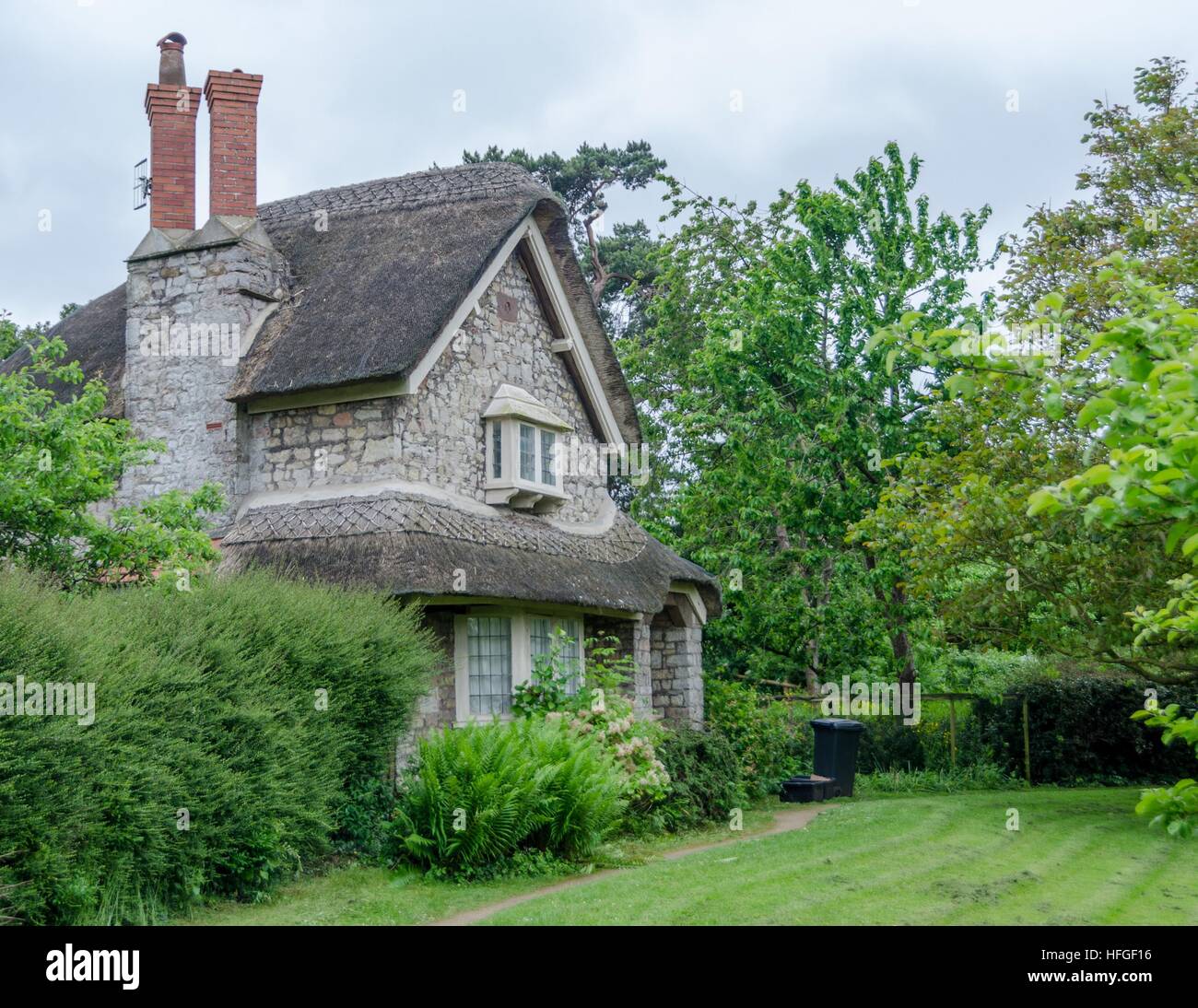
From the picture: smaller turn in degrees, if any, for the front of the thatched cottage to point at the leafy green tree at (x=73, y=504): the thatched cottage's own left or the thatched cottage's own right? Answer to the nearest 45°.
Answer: approximately 90° to the thatched cottage's own right

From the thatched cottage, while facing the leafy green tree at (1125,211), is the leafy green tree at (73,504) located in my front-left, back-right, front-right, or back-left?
back-right

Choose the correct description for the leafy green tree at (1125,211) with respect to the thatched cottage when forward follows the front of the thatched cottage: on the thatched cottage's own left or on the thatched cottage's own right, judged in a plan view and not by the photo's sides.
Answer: on the thatched cottage's own left

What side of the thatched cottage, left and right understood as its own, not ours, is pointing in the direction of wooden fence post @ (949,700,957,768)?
left

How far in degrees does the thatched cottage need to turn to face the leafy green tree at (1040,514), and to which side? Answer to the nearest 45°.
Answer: approximately 45° to its left

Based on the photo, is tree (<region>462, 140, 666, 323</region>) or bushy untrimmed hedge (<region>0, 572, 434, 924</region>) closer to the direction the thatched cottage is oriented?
the bushy untrimmed hedge

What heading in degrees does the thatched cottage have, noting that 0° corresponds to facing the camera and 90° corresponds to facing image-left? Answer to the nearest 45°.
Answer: approximately 315°

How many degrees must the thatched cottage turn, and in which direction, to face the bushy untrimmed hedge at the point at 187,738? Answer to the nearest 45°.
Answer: approximately 45° to its right
